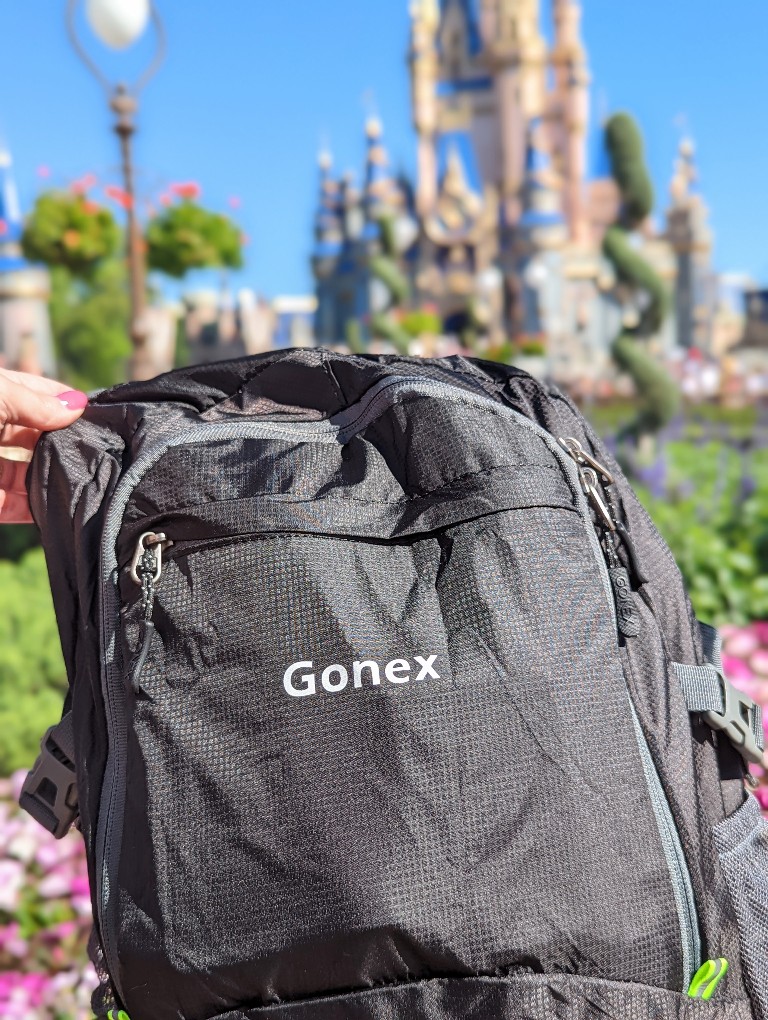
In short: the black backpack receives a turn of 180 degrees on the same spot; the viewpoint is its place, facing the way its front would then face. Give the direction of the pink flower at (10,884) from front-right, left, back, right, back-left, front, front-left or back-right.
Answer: front-left

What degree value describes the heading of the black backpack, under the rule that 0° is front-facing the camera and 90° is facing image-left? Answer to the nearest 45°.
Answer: approximately 0°

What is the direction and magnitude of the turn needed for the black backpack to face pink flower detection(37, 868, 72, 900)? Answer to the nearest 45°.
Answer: approximately 135° to its right

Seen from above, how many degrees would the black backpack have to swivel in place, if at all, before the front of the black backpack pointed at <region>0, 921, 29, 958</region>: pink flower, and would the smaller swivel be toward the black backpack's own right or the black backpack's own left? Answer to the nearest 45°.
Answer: approximately 135° to the black backpack's own right

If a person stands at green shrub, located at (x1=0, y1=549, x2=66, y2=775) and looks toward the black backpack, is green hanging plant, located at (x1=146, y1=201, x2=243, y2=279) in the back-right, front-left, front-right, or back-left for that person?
back-left

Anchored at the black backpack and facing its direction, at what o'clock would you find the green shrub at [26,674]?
The green shrub is roughly at 5 o'clock from the black backpack.

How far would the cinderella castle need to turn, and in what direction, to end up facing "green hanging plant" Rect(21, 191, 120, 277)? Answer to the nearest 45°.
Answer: approximately 45° to its left

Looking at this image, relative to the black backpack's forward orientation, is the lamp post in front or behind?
behind

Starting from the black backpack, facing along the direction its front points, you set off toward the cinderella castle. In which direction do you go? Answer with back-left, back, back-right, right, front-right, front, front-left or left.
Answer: back

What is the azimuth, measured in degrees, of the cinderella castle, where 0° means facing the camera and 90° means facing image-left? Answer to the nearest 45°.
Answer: approximately 45°

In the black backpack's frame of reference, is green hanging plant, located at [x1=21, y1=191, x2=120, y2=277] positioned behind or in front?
behind

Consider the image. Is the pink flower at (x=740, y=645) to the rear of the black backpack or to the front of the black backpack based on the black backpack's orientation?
to the rear

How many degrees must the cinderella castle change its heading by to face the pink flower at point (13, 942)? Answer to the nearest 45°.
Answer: approximately 45° to its left
